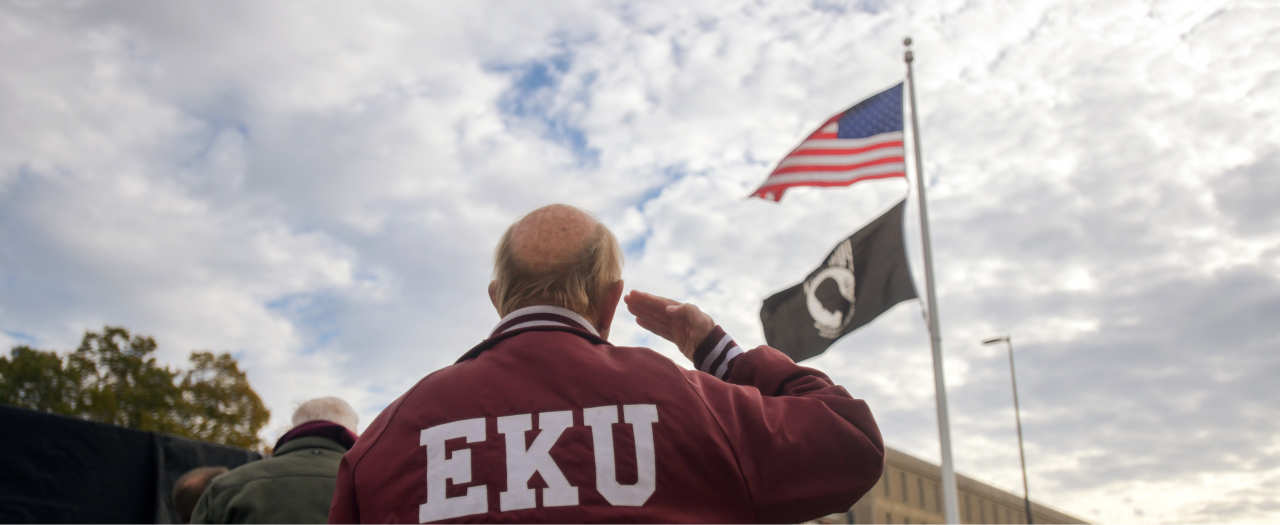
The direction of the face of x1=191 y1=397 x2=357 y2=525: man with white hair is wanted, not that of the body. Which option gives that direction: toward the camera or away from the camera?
away from the camera

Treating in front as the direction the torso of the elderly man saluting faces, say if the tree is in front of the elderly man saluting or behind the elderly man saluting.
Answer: in front

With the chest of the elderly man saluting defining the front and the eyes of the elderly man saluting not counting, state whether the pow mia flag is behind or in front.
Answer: in front

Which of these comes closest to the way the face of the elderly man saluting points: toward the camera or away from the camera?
away from the camera

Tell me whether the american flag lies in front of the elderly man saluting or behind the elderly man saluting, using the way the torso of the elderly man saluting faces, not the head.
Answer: in front

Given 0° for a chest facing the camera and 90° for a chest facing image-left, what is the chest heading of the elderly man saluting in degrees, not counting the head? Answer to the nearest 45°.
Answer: approximately 180°
